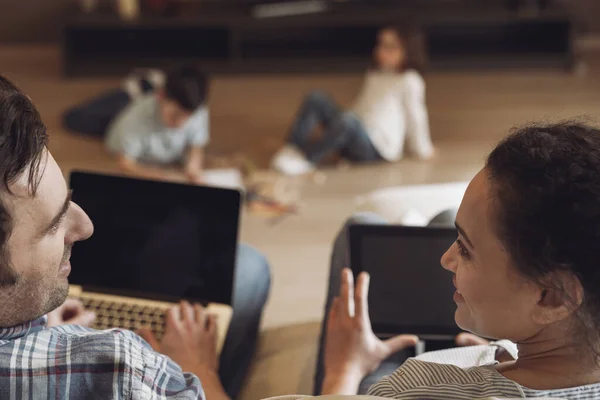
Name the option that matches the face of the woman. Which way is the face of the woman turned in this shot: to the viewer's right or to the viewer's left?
to the viewer's left

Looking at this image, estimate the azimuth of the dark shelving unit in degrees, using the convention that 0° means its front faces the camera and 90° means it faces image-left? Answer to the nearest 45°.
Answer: approximately 0°

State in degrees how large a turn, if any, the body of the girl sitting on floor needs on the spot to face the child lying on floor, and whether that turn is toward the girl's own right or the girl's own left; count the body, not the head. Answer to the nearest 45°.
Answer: approximately 45° to the girl's own right

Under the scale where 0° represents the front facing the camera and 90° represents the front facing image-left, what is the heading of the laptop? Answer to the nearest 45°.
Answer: approximately 0°

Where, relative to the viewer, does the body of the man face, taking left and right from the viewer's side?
facing away from the viewer and to the right of the viewer

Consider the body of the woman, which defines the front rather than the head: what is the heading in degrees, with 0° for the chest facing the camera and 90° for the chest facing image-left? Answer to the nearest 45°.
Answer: approximately 135°

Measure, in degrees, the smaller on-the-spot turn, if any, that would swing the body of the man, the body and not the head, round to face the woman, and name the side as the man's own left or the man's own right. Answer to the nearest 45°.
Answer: approximately 45° to the man's own right
